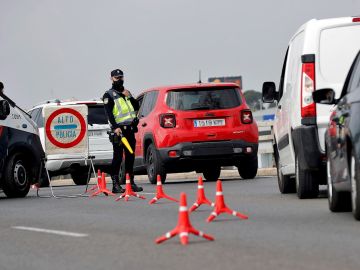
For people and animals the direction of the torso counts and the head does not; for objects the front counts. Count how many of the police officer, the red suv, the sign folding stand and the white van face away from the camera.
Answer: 2

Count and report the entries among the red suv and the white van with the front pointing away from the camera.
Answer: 2

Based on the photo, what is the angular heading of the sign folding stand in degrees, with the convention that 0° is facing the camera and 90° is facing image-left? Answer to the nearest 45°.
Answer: approximately 0°

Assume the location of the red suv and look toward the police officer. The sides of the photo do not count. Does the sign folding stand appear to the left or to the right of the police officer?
right

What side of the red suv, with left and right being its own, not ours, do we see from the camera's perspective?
back

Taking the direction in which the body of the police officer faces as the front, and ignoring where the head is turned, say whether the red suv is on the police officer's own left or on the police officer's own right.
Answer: on the police officer's own left

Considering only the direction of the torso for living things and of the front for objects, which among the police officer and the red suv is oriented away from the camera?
the red suv

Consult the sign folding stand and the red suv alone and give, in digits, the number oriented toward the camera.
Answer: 1

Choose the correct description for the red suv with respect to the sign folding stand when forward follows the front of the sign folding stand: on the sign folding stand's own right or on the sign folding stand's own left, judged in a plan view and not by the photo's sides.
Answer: on the sign folding stand's own left

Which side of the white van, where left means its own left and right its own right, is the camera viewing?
back

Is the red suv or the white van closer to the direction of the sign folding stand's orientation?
the white van

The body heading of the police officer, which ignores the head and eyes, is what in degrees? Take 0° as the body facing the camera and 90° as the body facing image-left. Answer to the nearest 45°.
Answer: approximately 315°
